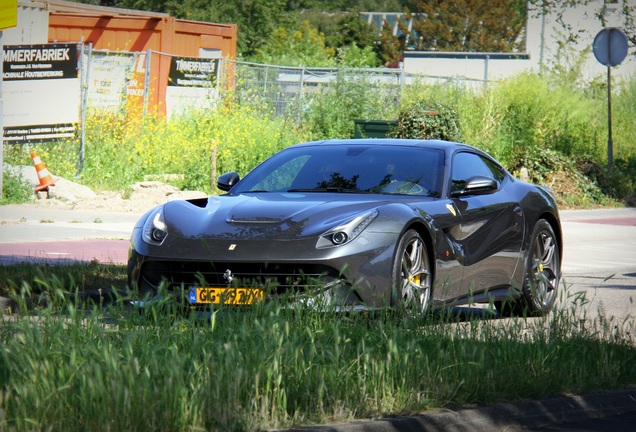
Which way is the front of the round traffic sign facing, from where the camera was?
facing away from the viewer

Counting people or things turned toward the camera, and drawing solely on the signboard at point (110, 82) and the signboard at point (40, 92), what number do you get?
2

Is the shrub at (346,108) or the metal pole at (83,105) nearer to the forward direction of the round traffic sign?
the shrub

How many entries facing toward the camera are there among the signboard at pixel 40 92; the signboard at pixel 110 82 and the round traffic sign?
2

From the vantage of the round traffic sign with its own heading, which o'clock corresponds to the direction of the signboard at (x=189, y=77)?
The signboard is roughly at 9 o'clock from the round traffic sign.

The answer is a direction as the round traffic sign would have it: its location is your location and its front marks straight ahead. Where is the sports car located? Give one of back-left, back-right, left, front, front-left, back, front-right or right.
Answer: back

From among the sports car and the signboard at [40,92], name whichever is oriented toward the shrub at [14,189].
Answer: the signboard

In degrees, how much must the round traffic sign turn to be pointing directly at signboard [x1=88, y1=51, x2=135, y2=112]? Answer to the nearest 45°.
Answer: approximately 90° to its left

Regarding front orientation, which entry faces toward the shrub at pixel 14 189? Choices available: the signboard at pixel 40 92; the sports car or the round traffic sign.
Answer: the signboard

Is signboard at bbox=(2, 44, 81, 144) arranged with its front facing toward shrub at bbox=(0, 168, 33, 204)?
yes
